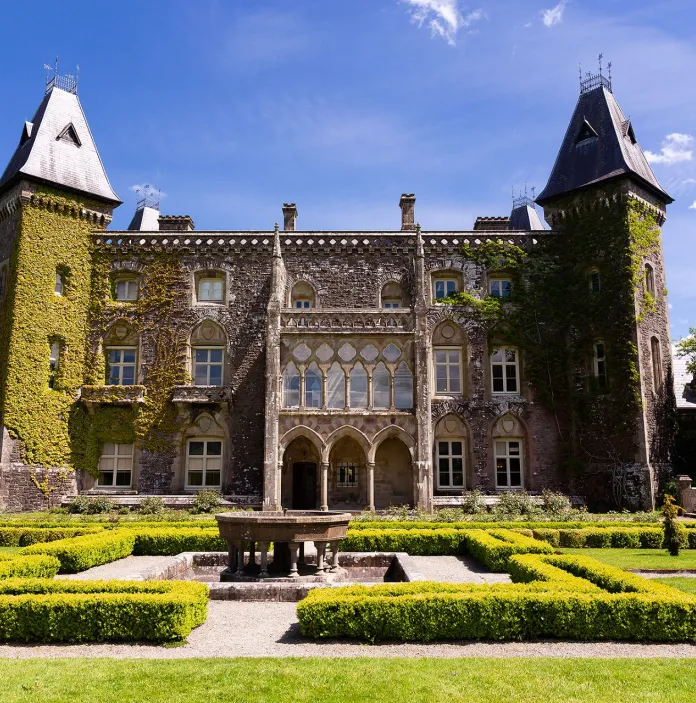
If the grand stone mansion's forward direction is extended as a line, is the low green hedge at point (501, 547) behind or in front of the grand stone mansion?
in front

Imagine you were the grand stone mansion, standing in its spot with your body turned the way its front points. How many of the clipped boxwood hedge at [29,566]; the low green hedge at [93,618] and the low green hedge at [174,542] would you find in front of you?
3

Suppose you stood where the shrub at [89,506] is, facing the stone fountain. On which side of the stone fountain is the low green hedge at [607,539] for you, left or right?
left

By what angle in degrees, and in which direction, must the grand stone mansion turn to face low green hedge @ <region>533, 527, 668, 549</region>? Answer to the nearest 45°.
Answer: approximately 45° to its left

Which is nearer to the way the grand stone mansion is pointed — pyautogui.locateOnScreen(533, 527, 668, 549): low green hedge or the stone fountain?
the stone fountain

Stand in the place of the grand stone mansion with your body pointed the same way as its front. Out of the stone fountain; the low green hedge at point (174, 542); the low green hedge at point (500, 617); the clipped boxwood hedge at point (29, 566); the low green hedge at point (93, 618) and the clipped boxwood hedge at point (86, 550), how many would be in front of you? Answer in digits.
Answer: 6

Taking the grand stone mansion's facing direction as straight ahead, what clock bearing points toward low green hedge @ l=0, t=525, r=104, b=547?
The low green hedge is roughly at 1 o'clock from the grand stone mansion.

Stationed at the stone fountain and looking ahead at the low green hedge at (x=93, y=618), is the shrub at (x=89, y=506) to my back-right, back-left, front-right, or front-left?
back-right

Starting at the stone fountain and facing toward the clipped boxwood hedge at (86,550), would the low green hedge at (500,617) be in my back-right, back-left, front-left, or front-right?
back-left

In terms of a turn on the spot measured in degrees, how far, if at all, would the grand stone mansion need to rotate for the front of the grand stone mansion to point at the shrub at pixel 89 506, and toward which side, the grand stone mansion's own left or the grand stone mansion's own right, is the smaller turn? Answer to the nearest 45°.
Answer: approximately 90° to the grand stone mansion's own right

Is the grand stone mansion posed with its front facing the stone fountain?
yes

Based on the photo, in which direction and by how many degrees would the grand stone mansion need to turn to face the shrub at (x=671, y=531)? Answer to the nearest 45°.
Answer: approximately 45° to its left

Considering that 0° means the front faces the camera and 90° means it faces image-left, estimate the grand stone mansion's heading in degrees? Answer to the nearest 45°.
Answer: approximately 0°

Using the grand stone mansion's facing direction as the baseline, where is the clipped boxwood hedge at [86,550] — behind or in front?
in front

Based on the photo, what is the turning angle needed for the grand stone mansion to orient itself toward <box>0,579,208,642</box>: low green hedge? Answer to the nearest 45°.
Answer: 0° — it already faces it
